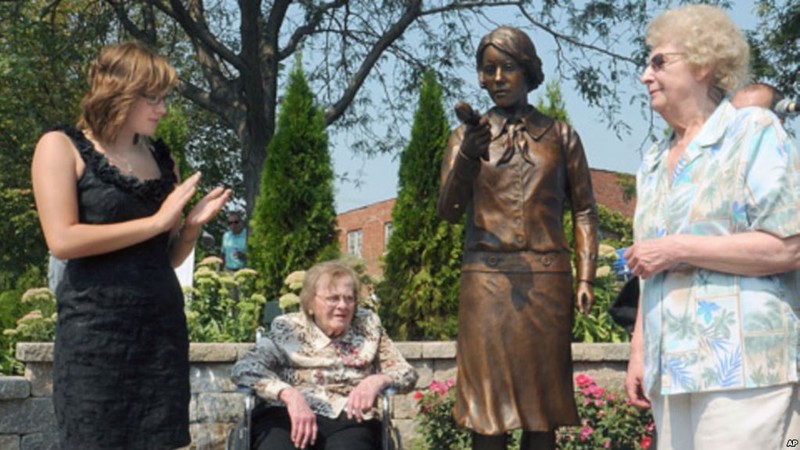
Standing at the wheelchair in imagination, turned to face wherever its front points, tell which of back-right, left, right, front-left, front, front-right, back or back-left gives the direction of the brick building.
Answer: back

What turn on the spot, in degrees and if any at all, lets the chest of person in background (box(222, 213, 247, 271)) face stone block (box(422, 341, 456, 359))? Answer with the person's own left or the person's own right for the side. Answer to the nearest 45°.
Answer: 0° — they already face it

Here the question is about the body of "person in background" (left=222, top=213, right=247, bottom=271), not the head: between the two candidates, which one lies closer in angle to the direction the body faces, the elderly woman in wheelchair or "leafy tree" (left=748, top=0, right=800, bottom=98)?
the elderly woman in wheelchair

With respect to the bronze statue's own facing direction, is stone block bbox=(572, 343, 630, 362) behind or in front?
behind

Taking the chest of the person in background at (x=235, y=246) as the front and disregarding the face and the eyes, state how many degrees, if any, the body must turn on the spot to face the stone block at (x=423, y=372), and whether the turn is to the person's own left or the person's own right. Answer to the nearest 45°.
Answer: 0° — they already face it

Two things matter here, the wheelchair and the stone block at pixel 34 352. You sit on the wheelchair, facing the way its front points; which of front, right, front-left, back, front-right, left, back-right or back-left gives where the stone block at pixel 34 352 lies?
back-right

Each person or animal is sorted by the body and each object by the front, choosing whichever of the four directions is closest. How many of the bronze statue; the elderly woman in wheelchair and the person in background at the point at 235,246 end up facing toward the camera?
3

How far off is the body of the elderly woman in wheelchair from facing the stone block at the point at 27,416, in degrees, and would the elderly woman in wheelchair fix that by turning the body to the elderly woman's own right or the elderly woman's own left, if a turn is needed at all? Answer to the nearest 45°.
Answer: approximately 135° to the elderly woman's own right

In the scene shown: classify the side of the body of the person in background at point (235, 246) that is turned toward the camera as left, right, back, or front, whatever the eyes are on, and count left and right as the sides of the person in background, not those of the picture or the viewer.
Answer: front

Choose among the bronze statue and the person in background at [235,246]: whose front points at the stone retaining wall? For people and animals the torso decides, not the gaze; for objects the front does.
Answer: the person in background

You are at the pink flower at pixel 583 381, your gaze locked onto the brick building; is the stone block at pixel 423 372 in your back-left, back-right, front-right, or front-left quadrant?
front-left

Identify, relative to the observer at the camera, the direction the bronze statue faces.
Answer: facing the viewer

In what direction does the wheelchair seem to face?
toward the camera

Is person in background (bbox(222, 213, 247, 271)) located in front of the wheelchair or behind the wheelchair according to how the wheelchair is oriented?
behind

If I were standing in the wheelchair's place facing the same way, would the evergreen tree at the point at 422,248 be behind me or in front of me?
behind
